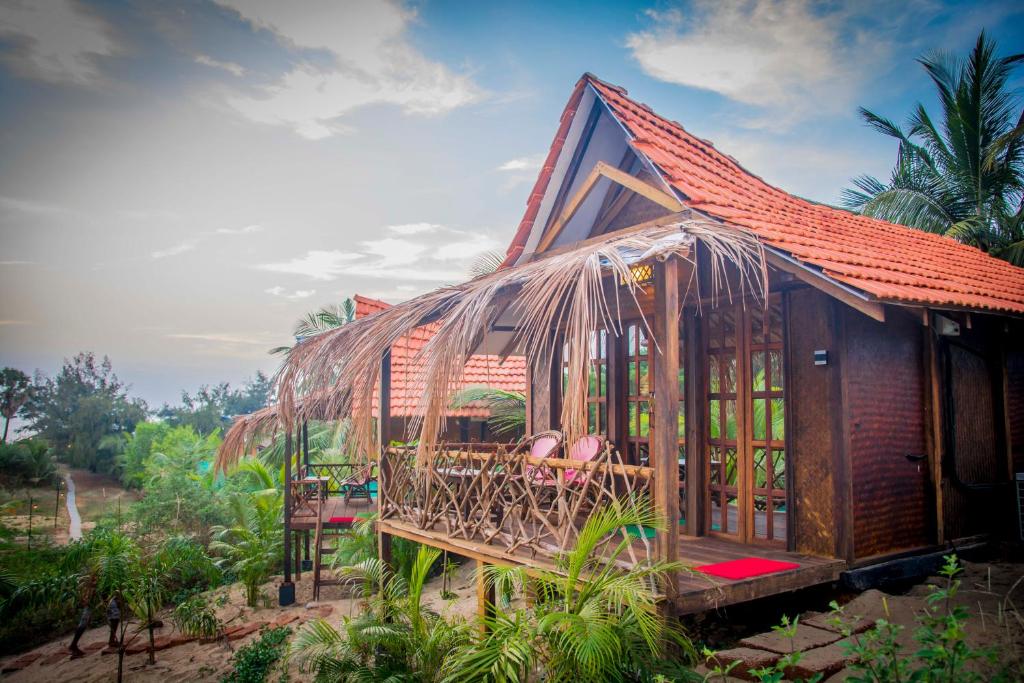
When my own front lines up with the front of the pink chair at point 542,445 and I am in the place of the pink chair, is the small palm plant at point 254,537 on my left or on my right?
on my right

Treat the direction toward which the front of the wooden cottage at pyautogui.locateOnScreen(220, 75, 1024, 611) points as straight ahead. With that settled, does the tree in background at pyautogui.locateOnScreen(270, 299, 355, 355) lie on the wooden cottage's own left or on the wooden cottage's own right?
on the wooden cottage's own right

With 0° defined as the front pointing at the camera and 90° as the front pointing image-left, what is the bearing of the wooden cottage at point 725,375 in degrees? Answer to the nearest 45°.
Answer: approximately 45°

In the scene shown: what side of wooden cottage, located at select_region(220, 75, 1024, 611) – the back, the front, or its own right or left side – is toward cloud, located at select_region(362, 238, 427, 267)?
right

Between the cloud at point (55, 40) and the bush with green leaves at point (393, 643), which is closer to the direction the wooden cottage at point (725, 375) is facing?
the bush with green leaves

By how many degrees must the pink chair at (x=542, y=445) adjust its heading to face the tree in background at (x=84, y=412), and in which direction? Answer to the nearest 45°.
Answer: approximately 90° to its right

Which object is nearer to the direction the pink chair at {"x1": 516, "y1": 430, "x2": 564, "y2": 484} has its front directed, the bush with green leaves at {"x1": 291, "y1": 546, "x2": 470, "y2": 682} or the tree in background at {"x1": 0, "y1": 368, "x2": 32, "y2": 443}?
the bush with green leaves

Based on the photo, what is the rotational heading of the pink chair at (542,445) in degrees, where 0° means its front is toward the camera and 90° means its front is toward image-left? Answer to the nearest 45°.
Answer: approximately 45°

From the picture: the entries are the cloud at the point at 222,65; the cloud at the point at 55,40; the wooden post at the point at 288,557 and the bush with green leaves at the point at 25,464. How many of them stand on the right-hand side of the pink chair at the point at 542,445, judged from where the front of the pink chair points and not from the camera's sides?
4

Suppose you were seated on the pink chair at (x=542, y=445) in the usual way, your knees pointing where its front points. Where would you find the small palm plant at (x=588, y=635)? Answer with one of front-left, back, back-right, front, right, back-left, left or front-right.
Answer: front-left

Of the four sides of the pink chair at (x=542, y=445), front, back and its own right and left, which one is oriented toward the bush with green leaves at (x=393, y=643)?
front

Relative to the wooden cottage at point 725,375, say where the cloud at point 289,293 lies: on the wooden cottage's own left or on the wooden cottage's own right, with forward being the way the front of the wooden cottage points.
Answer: on the wooden cottage's own right

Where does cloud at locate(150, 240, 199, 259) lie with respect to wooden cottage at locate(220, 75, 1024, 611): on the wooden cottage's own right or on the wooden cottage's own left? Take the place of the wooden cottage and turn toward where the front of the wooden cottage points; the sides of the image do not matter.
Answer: on the wooden cottage's own right

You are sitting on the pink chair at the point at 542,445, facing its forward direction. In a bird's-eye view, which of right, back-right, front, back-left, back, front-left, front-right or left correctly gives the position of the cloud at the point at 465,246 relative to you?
back-right
